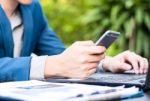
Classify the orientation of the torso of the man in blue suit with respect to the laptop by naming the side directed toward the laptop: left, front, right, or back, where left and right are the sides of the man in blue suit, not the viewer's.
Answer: front

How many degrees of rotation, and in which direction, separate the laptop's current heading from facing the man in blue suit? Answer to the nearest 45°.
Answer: approximately 45° to its right

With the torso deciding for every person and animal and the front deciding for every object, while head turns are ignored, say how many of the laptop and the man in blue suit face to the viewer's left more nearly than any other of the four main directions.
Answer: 1

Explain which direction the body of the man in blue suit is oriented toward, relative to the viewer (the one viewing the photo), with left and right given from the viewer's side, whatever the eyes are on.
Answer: facing the viewer and to the right of the viewer

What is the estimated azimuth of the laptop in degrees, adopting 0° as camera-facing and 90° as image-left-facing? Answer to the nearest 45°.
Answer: approximately 90°
